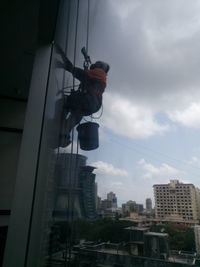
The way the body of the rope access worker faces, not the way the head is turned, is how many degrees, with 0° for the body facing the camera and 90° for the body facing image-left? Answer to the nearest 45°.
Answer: approximately 90°
